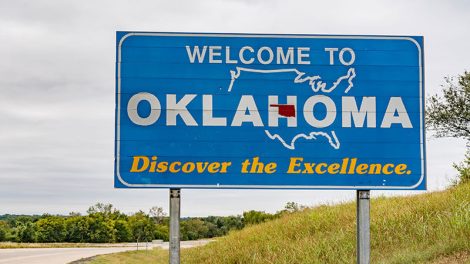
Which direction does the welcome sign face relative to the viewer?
toward the camera
